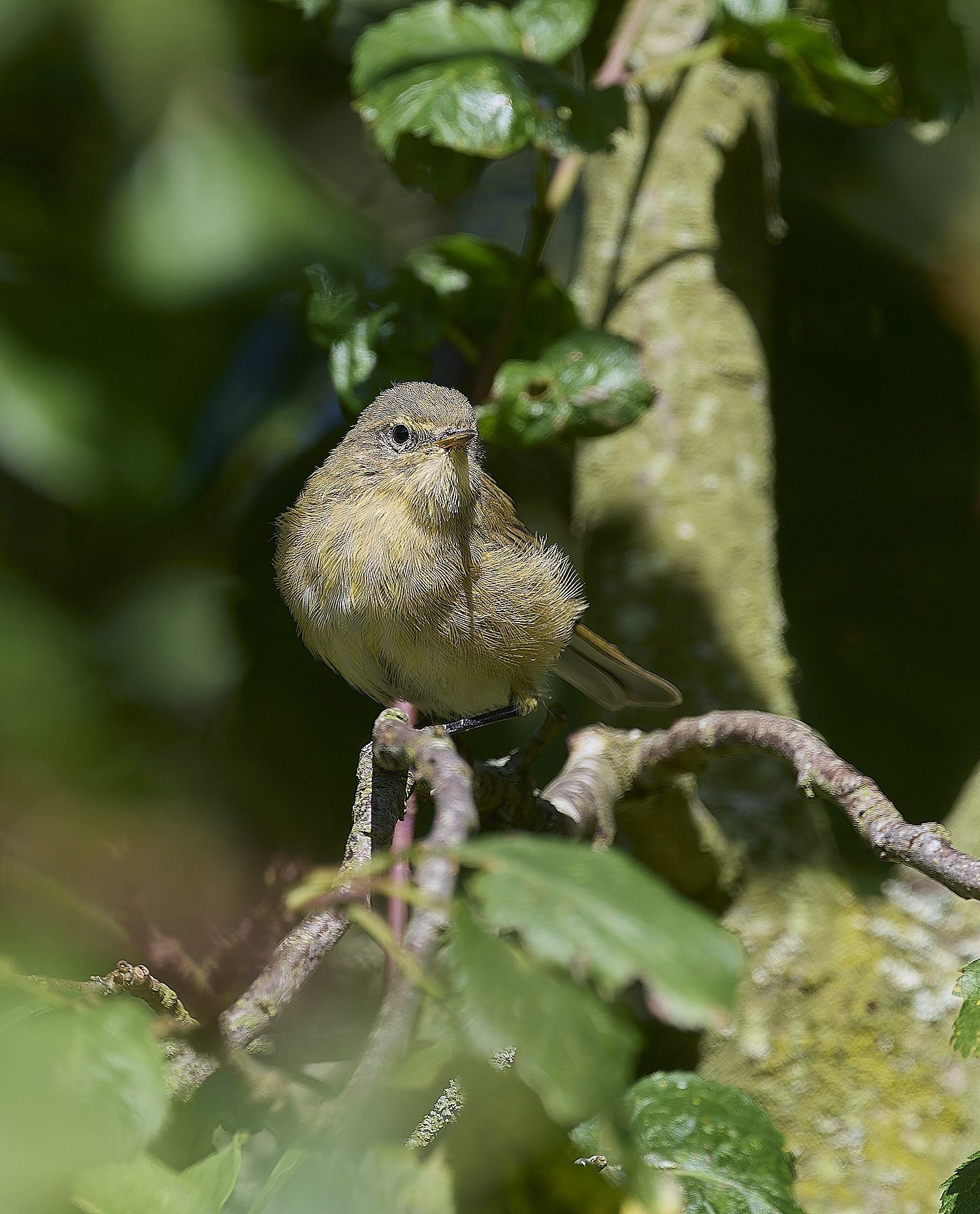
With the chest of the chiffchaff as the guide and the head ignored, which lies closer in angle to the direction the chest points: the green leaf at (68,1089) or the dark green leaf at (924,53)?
the green leaf

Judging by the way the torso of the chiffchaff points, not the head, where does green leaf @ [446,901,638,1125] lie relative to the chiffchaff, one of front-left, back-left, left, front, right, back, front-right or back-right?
front-left

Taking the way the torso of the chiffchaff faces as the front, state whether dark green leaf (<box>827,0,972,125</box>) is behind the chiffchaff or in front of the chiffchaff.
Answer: behind

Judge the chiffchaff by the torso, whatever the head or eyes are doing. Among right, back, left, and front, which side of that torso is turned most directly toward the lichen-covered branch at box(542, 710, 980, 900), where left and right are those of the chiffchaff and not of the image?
left

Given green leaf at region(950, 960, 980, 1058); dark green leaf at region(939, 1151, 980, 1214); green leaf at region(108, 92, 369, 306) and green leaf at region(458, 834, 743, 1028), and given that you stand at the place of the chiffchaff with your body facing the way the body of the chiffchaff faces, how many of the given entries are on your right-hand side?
1

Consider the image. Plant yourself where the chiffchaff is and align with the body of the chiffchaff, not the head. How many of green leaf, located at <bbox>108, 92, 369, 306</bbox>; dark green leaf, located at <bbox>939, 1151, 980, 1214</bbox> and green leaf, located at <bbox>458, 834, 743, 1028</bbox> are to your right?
1

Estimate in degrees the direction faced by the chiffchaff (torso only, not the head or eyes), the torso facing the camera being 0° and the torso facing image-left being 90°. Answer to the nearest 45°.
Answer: approximately 45°

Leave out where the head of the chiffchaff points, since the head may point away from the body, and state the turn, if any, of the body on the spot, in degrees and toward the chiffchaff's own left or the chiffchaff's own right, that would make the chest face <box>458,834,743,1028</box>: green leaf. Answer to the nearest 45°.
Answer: approximately 45° to the chiffchaff's own left
